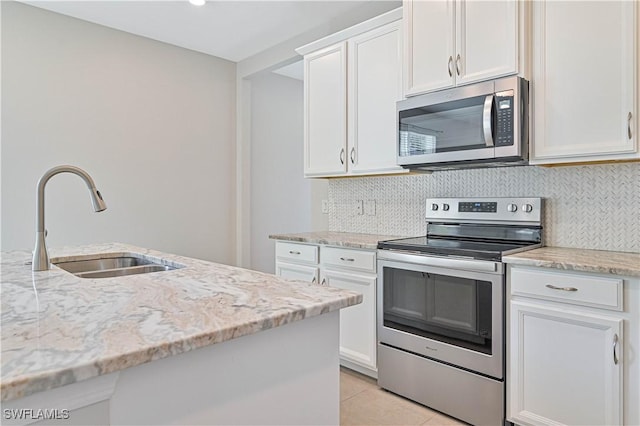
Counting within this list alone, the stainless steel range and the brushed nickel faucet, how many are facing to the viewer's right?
1

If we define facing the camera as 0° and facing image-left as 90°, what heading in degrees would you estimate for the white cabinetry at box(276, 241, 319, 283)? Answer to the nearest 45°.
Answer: approximately 45°

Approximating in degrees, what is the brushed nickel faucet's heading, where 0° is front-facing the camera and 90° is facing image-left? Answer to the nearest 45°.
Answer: approximately 270°

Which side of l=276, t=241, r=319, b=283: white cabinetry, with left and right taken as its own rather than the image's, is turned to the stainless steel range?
left

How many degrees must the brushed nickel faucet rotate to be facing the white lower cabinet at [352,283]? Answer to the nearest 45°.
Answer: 0° — it already faces it
